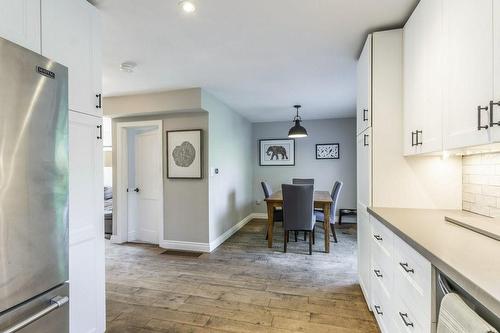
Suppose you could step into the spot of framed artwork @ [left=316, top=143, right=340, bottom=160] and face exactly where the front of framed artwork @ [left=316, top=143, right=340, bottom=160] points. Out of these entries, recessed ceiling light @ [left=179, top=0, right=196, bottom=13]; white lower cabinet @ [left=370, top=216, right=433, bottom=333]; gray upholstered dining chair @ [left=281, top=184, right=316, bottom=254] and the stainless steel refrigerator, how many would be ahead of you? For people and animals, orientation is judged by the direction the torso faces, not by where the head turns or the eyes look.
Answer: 4

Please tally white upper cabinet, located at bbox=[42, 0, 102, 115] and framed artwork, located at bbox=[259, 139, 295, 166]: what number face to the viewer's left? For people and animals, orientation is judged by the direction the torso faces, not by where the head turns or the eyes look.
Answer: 0

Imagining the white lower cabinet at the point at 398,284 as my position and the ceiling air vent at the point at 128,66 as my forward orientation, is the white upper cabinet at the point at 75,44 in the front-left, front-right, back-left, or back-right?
front-left

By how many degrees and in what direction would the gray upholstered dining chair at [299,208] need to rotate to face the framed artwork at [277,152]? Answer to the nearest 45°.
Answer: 0° — it already faces it

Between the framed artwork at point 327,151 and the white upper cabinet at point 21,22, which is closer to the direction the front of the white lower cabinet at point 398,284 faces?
the white upper cabinet

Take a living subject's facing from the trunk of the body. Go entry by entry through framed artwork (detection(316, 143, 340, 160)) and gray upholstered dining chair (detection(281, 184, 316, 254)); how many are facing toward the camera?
1

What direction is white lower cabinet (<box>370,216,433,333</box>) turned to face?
to the viewer's left

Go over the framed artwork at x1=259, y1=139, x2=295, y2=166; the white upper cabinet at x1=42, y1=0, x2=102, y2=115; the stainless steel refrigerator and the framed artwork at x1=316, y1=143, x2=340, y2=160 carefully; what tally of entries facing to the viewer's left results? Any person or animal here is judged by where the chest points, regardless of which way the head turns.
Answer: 0

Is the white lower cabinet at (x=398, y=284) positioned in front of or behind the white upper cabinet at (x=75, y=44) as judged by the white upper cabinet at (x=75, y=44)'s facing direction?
in front

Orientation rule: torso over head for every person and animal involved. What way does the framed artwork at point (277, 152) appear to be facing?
toward the camera

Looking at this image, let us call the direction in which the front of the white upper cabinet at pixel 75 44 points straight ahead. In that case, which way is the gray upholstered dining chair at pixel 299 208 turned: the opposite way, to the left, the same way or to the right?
to the left

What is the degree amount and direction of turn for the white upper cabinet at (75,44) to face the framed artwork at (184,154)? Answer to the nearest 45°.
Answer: approximately 90° to its left

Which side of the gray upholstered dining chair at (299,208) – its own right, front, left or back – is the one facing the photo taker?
back

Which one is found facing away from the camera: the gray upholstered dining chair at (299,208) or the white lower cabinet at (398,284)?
the gray upholstered dining chair

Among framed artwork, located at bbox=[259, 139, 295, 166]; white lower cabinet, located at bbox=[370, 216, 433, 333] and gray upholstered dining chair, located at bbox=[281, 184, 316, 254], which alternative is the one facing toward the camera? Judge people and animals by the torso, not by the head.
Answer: the framed artwork

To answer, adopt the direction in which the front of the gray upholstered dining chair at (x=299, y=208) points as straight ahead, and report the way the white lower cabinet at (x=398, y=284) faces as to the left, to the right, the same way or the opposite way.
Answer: to the left

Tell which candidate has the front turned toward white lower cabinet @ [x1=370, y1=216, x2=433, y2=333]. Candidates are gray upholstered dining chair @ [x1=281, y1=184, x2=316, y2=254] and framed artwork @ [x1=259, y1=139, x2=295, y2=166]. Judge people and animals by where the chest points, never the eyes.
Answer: the framed artwork

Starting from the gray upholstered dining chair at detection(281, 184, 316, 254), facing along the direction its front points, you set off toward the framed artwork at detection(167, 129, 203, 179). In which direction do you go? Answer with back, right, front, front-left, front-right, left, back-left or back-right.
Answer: left

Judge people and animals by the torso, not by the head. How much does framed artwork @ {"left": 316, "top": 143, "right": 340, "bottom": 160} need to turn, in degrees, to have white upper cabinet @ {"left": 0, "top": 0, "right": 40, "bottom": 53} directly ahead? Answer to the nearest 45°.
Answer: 0° — it already faces it

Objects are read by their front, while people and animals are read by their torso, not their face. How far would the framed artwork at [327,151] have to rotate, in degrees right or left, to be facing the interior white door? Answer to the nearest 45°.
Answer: approximately 45° to its right

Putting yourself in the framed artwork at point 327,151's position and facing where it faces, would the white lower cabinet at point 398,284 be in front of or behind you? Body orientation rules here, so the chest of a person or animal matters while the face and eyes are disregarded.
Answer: in front
